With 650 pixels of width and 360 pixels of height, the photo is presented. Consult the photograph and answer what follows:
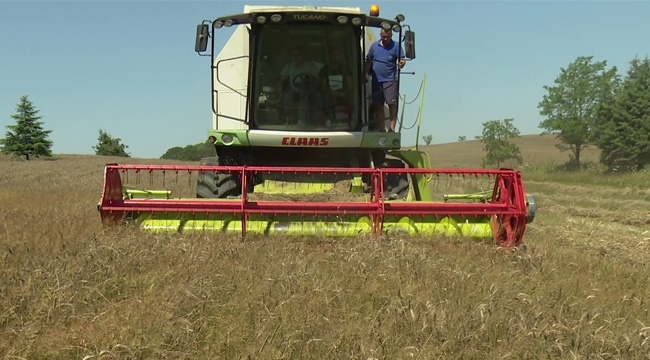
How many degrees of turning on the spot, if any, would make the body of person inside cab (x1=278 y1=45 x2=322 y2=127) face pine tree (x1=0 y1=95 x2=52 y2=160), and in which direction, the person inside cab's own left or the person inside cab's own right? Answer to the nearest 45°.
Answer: approximately 135° to the person inside cab's own right

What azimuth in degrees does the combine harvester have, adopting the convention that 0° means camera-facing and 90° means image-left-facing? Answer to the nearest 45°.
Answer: approximately 0°

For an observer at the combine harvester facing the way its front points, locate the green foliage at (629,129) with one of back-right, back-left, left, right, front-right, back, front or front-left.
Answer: back-left

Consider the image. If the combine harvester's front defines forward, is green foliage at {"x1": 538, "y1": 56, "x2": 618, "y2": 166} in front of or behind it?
behind

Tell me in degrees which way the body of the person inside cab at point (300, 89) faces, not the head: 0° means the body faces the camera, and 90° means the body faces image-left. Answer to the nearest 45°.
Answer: approximately 0°

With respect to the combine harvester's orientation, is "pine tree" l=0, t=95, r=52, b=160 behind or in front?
behind
